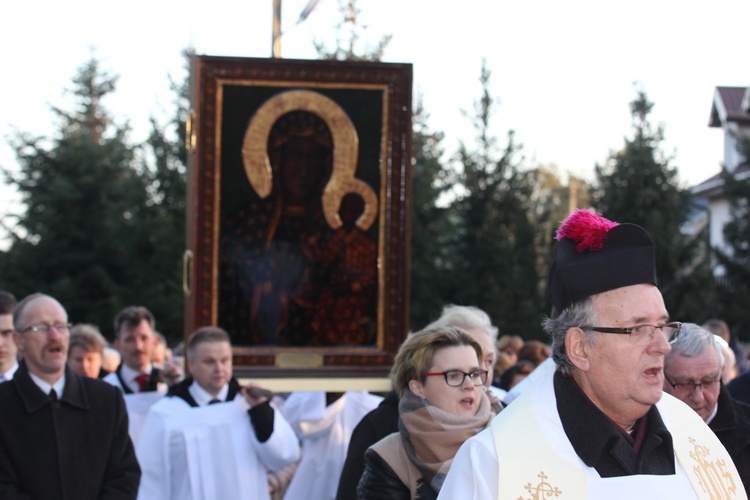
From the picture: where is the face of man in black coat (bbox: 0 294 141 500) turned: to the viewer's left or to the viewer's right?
to the viewer's right

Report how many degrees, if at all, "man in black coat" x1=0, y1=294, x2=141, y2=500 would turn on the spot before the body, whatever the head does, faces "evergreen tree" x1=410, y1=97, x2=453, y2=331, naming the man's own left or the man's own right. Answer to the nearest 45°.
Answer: approximately 135° to the man's own left

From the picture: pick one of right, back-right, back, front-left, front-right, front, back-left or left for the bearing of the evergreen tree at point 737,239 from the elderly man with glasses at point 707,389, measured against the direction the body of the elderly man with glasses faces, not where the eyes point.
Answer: back

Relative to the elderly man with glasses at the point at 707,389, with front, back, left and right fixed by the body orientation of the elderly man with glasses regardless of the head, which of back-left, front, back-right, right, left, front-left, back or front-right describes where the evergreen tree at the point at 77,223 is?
back-right

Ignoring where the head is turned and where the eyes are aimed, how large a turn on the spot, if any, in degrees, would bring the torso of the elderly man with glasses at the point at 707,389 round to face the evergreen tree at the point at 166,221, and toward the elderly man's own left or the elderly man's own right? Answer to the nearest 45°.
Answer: approximately 135° to the elderly man's own right

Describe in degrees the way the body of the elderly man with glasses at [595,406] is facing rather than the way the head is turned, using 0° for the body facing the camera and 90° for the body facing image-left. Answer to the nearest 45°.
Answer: approximately 315°

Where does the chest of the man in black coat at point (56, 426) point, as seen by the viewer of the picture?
toward the camera

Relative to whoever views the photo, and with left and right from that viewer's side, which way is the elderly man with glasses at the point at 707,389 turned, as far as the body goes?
facing the viewer

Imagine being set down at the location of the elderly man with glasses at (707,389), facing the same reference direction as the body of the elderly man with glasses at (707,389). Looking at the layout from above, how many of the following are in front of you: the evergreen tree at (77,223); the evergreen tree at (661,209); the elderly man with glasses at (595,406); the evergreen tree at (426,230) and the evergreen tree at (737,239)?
1

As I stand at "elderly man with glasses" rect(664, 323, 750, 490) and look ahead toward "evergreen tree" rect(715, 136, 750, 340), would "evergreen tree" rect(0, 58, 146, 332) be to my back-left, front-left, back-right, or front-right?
front-left

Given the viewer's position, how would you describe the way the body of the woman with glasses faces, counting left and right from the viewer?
facing the viewer and to the right of the viewer

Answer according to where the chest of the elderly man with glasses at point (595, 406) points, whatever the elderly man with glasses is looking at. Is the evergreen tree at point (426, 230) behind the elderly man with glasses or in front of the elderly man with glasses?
behind

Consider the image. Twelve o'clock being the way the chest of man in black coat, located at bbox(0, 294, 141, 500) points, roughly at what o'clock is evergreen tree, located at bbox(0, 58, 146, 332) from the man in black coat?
The evergreen tree is roughly at 6 o'clock from the man in black coat.

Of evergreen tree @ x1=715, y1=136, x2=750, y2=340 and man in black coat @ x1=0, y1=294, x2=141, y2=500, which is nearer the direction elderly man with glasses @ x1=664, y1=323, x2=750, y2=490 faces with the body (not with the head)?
the man in black coat

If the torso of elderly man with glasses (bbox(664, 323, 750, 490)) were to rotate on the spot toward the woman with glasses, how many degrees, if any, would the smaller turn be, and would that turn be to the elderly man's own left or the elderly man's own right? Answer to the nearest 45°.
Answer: approximately 45° to the elderly man's own right

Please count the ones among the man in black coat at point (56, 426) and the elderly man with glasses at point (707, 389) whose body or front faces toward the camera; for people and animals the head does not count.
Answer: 2

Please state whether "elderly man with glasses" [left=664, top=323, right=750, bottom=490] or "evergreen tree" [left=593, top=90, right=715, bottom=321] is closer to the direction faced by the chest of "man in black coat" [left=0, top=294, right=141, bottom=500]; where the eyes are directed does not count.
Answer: the elderly man with glasses

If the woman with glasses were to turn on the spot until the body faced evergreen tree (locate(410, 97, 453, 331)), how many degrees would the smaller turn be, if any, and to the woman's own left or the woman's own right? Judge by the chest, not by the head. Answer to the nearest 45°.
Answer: approximately 135° to the woman's own left

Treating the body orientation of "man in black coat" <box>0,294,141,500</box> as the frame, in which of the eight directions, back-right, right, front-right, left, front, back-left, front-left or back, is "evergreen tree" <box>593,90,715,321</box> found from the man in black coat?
back-left
